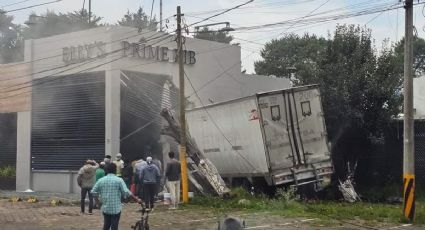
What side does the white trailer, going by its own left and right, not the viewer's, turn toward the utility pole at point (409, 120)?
back

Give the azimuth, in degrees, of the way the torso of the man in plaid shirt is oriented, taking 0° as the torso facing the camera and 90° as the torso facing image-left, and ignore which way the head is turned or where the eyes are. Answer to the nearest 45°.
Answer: approximately 180°

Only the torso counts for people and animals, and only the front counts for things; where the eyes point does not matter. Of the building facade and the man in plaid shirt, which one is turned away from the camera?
the man in plaid shirt

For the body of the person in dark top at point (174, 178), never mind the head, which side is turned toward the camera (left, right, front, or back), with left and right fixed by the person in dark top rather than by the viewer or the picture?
back

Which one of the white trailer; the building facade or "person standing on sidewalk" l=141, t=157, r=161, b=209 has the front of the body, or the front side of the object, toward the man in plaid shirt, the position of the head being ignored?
the building facade

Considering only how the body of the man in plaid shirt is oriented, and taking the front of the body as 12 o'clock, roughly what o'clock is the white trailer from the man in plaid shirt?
The white trailer is roughly at 1 o'clock from the man in plaid shirt.

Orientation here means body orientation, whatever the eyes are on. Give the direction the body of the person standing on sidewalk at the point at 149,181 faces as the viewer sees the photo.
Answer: away from the camera

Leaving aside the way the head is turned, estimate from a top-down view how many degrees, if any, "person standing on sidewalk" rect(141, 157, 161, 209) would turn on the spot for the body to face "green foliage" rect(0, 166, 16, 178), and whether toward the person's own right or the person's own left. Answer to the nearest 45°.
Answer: approximately 45° to the person's own left

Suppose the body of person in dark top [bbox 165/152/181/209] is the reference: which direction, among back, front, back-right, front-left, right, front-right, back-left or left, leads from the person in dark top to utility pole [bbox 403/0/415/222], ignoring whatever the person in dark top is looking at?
back-right

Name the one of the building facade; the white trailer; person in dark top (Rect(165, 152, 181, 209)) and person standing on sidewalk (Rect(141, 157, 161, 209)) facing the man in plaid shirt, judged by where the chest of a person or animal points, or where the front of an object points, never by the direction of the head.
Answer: the building facade

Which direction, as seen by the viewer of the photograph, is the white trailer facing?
facing away from the viewer and to the left of the viewer

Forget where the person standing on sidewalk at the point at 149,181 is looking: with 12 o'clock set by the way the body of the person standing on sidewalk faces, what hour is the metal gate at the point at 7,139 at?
The metal gate is roughly at 11 o'clock from the person standing on sidewalk.
